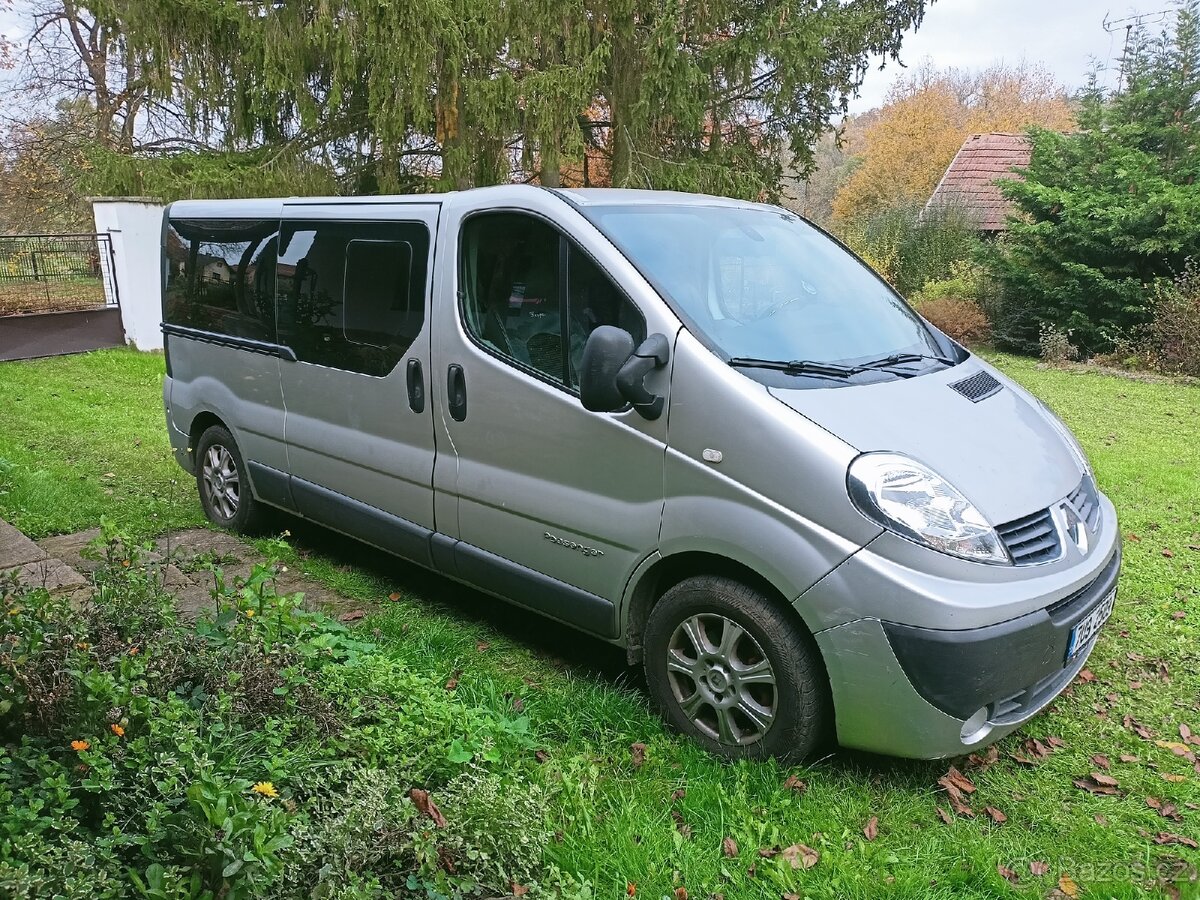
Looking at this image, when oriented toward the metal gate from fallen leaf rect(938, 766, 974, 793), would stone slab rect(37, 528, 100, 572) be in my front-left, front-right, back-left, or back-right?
front-left

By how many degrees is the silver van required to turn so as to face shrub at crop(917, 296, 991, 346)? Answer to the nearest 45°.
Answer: approximately 135° to its left

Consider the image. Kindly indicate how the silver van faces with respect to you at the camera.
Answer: facing the viewer and to the right of the viewer

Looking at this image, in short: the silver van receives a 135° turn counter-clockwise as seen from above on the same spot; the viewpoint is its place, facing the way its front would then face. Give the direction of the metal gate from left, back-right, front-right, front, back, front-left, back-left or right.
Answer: front-left

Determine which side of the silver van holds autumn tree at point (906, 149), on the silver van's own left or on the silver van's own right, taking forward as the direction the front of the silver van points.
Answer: on the silver van's own left

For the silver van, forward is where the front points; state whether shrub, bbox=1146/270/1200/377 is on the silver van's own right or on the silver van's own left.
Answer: on the silver van's own left

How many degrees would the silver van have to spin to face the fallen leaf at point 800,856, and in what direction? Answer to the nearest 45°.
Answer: approximately 45° to its right

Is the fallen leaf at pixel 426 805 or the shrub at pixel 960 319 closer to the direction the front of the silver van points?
the fallen leaf

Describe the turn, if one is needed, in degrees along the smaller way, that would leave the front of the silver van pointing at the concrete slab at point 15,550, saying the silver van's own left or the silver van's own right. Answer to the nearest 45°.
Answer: approximately 135° to the silver van's own right

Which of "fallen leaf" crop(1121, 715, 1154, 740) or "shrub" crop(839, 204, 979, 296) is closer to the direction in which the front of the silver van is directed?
the fallen leaf
